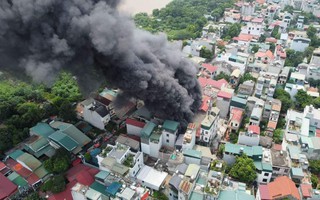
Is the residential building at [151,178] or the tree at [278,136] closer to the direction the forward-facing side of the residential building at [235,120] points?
the residential building

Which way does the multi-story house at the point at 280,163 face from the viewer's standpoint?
toward the camera

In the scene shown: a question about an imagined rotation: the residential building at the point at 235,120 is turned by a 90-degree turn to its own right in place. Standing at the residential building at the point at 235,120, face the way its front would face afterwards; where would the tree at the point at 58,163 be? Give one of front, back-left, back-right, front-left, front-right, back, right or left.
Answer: front-left

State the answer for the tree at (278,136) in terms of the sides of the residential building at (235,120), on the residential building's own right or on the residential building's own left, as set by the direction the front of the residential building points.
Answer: on the residential building's own left

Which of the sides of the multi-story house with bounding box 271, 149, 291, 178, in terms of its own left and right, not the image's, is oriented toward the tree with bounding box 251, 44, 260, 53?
back

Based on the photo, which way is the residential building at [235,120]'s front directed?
toward the camera

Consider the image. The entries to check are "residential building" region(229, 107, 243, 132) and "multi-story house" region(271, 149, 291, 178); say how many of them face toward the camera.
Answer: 2

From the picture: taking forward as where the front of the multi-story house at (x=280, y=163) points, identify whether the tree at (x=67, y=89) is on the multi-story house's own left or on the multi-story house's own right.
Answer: on the multi-story house's own right

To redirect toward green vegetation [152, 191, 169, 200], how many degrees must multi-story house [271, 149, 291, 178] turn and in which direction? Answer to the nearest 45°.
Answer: approximately 45° to its right

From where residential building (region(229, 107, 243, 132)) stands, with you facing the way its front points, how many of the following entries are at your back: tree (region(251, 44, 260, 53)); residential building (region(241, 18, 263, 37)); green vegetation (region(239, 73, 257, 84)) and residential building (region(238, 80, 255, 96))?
4

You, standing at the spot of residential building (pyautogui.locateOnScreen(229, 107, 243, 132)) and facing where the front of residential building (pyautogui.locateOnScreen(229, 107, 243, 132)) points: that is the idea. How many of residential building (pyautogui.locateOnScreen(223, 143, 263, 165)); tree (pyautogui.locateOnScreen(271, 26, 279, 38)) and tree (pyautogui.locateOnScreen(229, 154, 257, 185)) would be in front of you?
2

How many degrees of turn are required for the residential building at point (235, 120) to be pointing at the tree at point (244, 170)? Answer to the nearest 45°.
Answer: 0° — it already faces it
